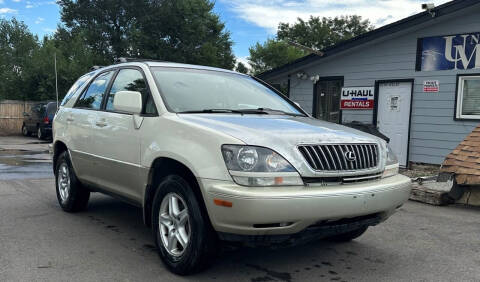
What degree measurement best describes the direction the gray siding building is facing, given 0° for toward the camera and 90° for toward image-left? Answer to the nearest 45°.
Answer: approximately 0°

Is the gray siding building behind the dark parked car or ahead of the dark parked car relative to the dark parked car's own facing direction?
behind

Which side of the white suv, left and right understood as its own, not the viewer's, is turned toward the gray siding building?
left

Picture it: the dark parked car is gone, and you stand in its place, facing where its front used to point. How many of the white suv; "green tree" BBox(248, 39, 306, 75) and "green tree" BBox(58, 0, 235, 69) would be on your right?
2

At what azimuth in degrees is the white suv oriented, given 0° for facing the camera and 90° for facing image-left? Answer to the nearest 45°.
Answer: approximately 315°

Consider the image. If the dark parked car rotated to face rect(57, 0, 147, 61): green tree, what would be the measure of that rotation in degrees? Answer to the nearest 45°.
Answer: approximately 45° to its right

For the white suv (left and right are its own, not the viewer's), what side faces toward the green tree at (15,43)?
back

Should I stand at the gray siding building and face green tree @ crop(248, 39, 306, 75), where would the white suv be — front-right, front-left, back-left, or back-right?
back-left

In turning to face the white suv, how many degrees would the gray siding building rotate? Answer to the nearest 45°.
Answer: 0° — it already faces it

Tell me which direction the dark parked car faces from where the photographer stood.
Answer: facing away from the viewer and to the left of the viewer

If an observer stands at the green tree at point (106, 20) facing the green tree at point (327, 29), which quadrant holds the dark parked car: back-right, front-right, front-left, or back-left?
back-right

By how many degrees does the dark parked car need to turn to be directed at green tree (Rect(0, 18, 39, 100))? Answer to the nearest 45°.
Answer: approximately 45° to its right

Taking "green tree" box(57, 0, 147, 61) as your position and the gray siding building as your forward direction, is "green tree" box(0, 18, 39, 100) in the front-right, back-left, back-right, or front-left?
back-right

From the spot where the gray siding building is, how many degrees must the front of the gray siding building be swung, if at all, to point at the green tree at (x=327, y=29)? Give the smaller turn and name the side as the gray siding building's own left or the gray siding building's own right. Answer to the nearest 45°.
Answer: approximately 180°

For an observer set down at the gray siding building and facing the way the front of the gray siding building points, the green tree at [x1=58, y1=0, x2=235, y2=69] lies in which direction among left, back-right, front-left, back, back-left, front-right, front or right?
back-right
